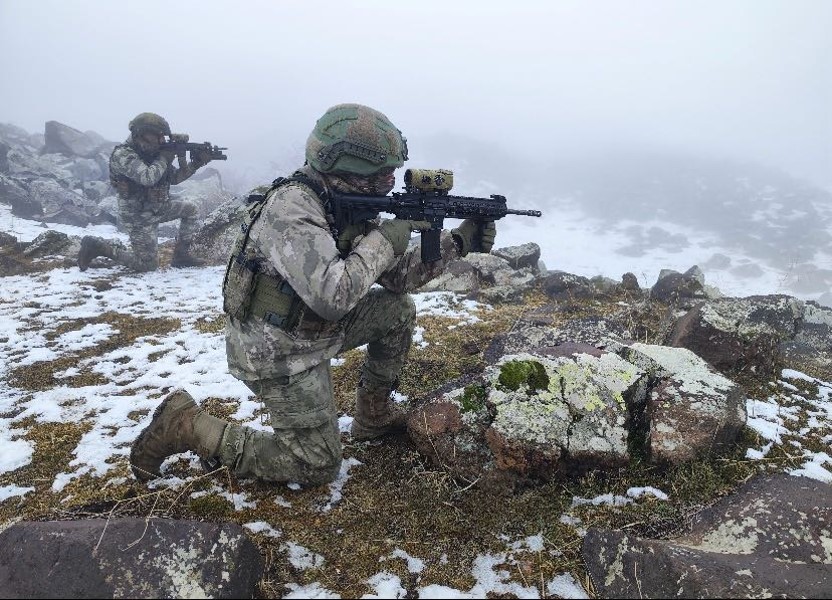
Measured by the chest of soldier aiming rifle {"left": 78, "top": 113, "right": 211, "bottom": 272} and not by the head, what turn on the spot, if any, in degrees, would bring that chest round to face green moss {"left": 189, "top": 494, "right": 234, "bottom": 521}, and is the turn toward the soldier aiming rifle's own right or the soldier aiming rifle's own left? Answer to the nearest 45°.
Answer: approximately 90° to the soldier aiming rifle's own right

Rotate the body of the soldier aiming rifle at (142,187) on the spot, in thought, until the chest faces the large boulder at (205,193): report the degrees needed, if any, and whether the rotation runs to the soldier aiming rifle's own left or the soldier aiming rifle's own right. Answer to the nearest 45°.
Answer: approximately 90° to the soldier aiming rifle's own left

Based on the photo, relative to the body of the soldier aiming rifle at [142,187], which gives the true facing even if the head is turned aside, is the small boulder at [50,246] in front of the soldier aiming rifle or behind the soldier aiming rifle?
behind

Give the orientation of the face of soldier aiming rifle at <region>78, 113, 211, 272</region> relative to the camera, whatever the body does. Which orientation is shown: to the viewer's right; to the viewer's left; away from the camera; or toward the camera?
to the viewer's right

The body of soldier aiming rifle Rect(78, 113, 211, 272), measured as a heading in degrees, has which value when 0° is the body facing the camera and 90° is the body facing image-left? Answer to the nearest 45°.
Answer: approximately 270°
